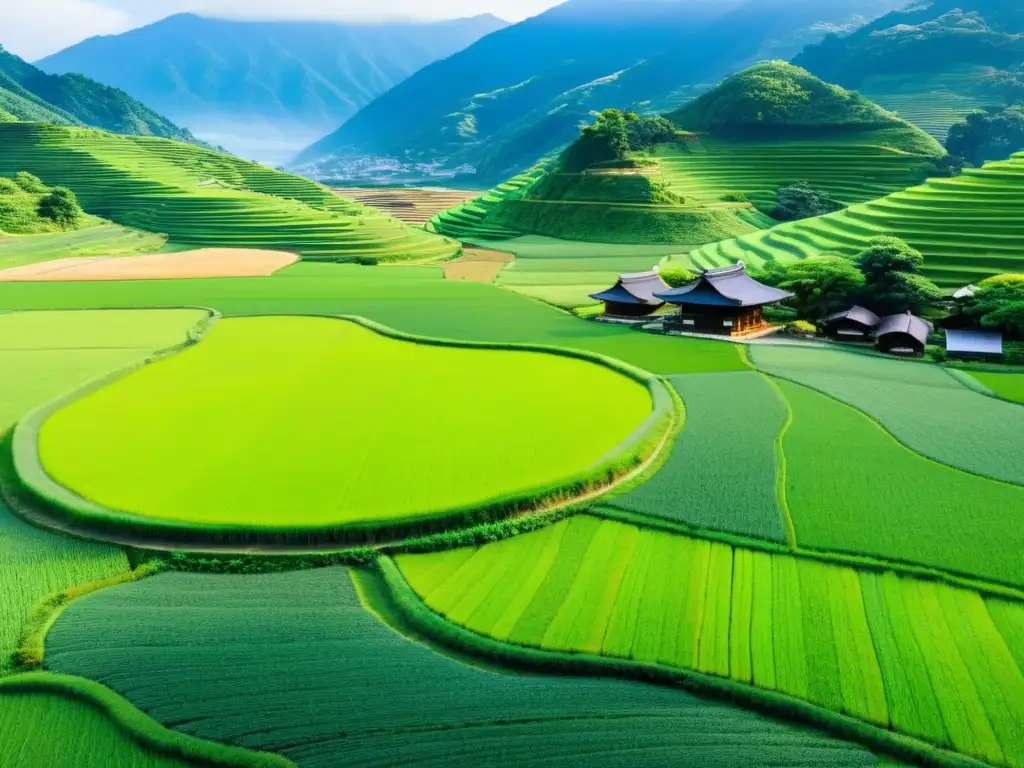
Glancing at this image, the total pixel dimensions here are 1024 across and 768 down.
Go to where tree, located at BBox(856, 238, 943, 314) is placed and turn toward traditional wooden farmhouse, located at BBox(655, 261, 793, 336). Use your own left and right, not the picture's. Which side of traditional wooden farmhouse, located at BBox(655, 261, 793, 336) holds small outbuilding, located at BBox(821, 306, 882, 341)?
left

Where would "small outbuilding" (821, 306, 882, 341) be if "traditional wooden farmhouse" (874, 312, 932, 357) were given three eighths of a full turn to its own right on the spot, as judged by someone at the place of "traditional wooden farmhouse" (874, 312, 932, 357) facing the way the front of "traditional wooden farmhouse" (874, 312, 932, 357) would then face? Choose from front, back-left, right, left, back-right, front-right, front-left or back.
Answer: front

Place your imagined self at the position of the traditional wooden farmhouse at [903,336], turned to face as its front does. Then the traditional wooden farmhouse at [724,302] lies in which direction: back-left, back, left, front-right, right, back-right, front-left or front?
right

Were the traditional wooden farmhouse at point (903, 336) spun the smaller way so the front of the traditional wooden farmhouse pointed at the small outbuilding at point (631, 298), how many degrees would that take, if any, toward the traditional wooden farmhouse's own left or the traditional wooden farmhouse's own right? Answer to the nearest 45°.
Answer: approximately 90° to the traditional wooden farmhouse's own right

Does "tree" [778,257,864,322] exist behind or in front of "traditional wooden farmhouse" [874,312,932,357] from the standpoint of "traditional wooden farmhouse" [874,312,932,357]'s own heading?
behind

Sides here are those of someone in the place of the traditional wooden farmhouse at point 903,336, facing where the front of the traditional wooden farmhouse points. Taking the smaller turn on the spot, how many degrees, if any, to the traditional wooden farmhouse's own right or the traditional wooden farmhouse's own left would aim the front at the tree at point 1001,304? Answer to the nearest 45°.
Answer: approximately 135° to the traditional wooden farmhouse's own left

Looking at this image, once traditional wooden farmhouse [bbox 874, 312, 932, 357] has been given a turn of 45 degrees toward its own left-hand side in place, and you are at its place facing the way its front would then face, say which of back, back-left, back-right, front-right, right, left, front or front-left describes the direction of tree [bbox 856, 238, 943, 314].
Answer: back-left

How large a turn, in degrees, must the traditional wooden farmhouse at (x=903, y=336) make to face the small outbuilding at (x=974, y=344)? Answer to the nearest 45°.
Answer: approximately 90° to its left

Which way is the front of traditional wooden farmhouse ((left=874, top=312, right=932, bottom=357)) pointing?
toward the camera

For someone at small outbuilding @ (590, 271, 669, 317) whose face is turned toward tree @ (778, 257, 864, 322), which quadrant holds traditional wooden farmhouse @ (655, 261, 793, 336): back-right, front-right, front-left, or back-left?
front-right
